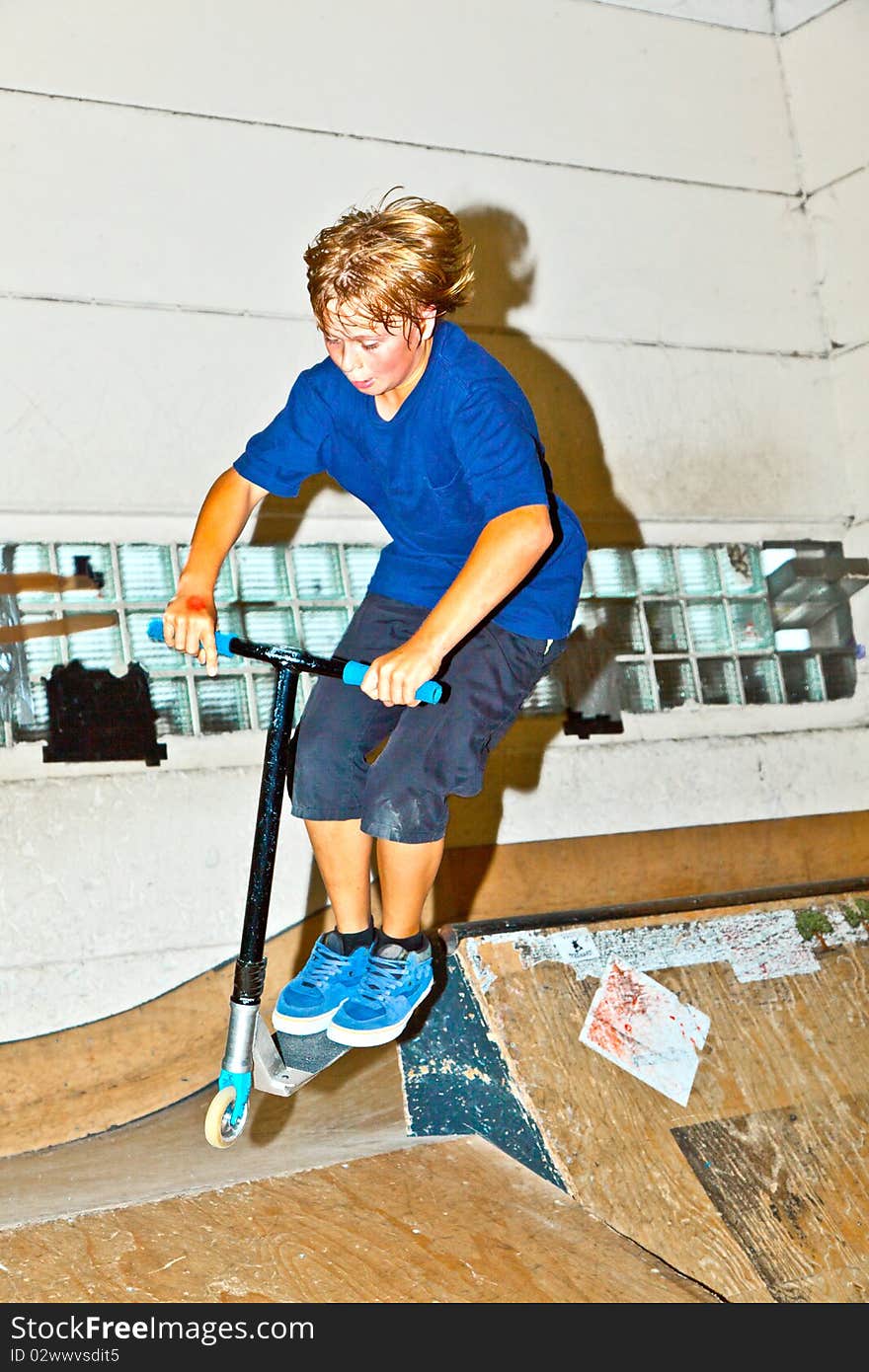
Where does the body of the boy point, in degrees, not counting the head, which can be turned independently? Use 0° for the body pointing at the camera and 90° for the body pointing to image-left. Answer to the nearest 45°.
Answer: approximately 45°
